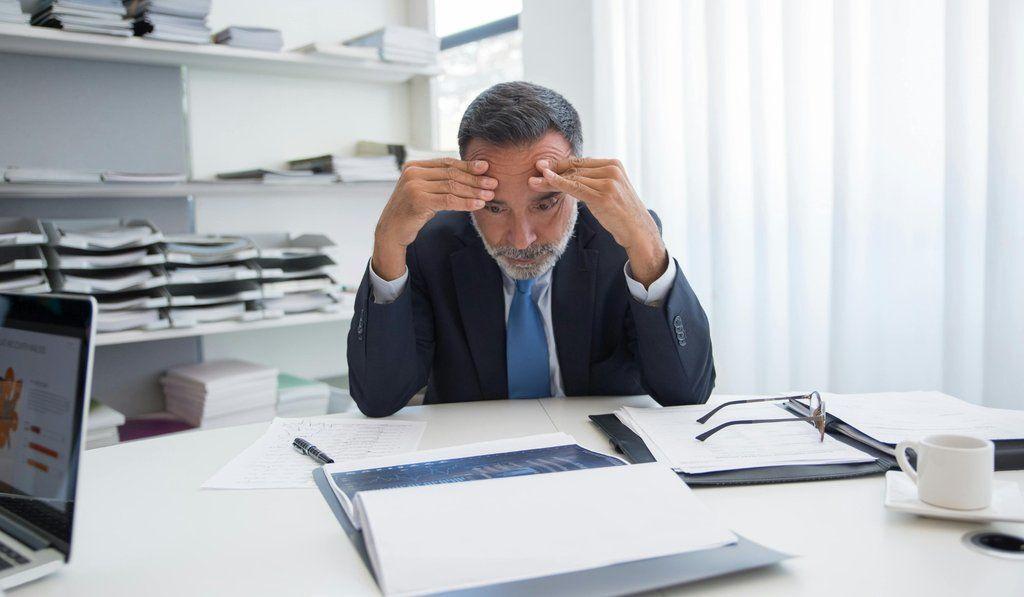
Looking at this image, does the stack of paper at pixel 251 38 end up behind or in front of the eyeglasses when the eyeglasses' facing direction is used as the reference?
behind

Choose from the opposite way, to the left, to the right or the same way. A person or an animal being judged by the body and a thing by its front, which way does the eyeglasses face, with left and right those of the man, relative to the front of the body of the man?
to the left

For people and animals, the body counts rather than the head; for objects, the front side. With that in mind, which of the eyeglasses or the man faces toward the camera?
the man

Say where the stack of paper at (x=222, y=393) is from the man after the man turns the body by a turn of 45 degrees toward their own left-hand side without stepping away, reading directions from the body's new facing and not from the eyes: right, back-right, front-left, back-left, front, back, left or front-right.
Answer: back

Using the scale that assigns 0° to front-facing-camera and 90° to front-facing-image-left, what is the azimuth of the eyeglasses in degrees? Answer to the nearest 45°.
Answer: approximately 270°

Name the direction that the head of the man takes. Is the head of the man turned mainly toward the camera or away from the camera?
toward the camera

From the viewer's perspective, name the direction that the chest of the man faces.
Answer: toward the camera

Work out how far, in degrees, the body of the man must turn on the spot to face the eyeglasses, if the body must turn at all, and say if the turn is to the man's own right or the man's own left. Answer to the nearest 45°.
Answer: approximately 45° to the man's own left

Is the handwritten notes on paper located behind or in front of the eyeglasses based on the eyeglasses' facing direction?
behind

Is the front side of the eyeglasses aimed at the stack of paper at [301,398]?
no

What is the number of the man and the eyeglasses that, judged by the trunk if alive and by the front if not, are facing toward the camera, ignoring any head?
1
